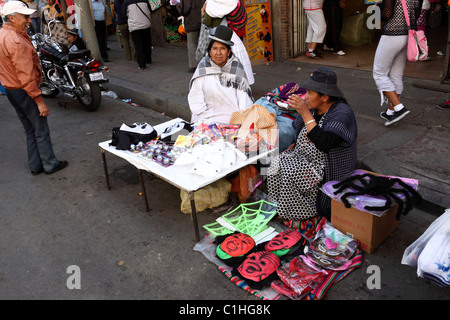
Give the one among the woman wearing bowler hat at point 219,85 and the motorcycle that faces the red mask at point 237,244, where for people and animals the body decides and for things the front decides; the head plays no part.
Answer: the woman wearing bowler hat

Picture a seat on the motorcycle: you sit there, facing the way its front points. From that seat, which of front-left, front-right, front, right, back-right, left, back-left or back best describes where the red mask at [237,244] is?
back-left

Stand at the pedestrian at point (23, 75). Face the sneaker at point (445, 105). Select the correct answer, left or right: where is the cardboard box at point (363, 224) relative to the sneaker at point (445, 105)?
right

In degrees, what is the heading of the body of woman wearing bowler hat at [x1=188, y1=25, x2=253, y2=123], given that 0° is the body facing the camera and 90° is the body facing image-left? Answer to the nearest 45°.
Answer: approximately 0°

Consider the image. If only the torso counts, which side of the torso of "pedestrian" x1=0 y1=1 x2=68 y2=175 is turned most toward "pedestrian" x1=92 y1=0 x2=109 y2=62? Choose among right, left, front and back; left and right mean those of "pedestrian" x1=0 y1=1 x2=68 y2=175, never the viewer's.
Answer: left

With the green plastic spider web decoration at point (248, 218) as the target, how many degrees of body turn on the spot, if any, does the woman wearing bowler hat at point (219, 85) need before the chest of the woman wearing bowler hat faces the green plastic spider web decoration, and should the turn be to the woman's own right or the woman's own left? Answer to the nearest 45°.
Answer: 0° — they already face it

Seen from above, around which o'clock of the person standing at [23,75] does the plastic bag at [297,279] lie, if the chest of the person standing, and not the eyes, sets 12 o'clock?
The plastic bag is roughly at 2 o'clock from the person standing.

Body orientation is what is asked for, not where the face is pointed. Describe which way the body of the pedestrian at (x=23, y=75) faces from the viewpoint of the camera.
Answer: to the viewer's right
